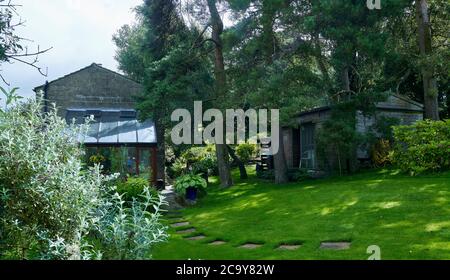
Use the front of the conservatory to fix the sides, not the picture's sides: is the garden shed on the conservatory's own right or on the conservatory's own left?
on the conservatory's own left

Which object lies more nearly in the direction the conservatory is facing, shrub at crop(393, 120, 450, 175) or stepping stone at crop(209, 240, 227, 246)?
the stepping stone

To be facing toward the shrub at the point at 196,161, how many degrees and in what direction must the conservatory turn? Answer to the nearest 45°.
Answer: approximately 135° to its left

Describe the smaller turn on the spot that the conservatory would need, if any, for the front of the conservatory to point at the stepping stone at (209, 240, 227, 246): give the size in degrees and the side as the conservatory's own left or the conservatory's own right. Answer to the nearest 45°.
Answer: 0° — it already faces it

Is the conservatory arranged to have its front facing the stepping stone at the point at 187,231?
yes

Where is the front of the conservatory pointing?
toward the camera

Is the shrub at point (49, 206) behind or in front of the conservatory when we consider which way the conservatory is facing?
in front

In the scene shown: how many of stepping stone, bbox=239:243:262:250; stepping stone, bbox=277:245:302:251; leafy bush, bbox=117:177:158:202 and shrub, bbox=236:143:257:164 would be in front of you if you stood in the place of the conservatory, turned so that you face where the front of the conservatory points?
3

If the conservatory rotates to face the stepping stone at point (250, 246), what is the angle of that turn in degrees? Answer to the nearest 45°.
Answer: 0° — it already faces it

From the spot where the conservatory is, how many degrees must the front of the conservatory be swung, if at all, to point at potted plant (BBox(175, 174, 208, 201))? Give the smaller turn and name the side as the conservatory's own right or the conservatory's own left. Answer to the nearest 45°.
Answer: approximately 45° to the conservatory's own left

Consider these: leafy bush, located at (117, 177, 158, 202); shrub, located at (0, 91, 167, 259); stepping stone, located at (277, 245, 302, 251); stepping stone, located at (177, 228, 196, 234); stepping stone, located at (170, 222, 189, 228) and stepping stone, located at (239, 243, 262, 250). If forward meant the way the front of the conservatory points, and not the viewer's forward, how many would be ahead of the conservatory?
6

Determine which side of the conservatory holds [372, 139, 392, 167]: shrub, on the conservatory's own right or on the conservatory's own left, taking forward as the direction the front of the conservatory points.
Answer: on the conservatory's own left

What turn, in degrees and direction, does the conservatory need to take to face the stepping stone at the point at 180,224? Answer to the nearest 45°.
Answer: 0° — it already faces it

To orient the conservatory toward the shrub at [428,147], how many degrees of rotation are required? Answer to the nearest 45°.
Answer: approximately 45° to its left
